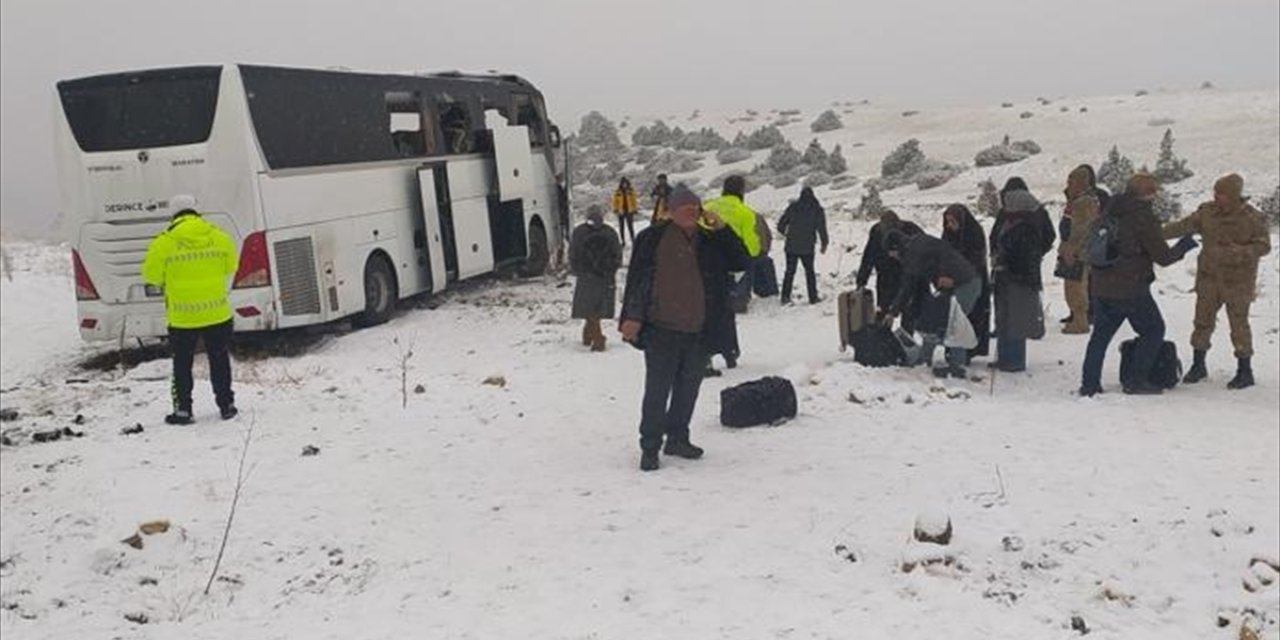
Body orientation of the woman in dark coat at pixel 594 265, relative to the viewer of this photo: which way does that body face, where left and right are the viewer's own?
facing away from the viewer

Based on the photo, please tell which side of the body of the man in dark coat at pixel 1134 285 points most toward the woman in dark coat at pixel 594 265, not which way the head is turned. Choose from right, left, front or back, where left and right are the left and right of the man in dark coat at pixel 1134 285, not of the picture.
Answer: back

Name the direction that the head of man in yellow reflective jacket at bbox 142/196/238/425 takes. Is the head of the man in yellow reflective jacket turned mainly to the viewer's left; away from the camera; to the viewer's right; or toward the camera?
away from the camera

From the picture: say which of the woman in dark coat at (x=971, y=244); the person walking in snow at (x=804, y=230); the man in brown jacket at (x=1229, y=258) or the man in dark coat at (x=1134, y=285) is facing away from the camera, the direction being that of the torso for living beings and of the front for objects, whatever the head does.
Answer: the person walking in snow

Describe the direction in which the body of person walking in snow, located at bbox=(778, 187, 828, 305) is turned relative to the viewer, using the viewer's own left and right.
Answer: facing away from the viewer

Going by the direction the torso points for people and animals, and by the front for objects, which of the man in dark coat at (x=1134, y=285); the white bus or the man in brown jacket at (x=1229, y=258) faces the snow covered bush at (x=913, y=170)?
the white bus

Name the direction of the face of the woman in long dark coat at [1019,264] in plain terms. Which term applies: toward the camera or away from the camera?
away from the camera

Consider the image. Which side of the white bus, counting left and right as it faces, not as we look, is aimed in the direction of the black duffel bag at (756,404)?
right

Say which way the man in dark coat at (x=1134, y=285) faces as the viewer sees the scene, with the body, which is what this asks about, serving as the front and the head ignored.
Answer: to the viewer's right

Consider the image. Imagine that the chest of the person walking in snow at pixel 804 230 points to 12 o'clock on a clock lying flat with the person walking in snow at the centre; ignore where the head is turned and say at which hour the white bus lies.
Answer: The white bus is roughly at 8 o'clock from the person walking in snow.

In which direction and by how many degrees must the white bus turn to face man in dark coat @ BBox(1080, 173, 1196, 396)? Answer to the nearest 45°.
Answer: approximately 90° to its right

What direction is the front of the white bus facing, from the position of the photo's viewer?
facing away from the viewer and to the right of the viewer

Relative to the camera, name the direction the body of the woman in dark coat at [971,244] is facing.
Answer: to the viewer's left
